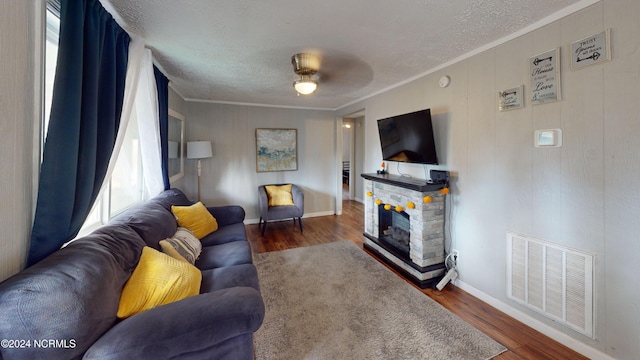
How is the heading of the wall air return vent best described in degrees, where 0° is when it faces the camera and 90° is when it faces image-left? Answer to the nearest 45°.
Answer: approximately 45°

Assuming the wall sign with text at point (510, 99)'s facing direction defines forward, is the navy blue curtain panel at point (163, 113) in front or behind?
in front

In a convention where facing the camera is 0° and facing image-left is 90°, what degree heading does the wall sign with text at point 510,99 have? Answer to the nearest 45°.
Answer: approximately 45°

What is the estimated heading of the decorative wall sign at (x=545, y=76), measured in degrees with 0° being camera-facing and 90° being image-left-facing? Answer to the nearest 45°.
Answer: approximately 45°

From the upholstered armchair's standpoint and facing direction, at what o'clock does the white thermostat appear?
The white thermostat is roughly at 11 o'clock from the upholstered armchair.

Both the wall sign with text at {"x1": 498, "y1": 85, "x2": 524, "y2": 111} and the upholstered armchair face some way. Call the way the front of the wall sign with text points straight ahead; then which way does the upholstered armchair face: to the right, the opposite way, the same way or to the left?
to the left

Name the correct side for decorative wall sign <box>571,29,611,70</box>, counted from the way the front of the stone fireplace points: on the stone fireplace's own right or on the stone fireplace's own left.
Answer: on the stone fireplace's own left

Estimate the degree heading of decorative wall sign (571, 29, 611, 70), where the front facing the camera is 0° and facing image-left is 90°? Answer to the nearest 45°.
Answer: approximately 45°

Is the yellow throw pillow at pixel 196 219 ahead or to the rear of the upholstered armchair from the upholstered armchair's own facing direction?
ahead
